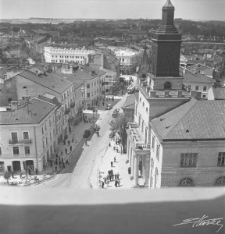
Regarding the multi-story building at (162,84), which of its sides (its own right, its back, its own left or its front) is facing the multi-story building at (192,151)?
left

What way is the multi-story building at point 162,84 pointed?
to the viewer's left

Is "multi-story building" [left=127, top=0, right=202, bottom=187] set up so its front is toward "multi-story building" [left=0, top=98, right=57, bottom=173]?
yes

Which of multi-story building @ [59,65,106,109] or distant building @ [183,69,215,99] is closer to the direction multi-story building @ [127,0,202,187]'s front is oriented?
the multi-story building

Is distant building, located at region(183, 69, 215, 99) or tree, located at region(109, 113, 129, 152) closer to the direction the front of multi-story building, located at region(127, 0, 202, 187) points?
the tree

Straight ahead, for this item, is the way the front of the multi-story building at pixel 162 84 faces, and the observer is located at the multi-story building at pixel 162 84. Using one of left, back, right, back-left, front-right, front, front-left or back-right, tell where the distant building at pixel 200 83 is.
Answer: right

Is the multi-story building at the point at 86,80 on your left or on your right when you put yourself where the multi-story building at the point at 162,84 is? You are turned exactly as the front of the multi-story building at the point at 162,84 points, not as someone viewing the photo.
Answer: on your right
